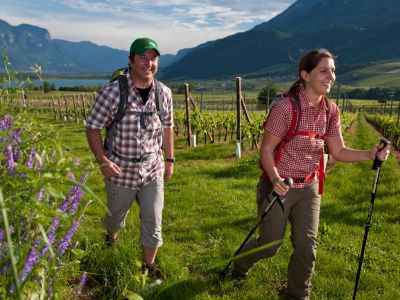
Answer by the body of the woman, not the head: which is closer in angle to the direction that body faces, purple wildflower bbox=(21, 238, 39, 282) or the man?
the purple wildflower

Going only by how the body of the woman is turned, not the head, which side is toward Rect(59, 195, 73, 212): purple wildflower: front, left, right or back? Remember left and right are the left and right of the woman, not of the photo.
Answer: right

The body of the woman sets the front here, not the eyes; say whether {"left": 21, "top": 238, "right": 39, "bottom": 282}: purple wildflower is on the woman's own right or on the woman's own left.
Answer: on the woman's own right

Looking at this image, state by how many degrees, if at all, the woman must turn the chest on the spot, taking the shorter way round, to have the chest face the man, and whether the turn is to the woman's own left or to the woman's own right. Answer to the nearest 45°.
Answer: approximately 135° to the woman's own right

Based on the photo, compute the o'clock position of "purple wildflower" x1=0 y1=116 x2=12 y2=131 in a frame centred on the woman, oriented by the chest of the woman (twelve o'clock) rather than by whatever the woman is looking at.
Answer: The purple wildflower is roughly at 3 o'clock from the woman.
